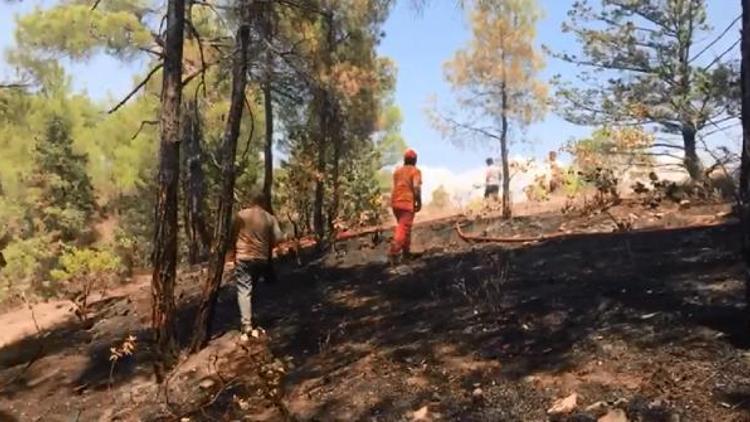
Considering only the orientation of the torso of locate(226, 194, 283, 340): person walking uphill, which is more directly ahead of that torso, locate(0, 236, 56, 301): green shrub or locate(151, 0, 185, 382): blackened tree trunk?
the green shrub

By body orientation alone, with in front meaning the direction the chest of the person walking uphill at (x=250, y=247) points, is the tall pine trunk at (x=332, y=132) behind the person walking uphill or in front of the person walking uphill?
in front

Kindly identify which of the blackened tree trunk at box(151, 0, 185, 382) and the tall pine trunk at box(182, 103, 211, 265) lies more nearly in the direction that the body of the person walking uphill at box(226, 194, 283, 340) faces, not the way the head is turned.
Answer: the tall pine trunk

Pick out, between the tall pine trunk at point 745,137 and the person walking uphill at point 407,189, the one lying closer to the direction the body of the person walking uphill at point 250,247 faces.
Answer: the person walking uphill

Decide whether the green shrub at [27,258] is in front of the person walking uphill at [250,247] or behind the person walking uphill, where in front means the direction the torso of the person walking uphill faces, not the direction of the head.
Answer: in front

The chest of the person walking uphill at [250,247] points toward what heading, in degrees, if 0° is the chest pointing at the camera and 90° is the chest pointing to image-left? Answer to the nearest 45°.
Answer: approximately 180°

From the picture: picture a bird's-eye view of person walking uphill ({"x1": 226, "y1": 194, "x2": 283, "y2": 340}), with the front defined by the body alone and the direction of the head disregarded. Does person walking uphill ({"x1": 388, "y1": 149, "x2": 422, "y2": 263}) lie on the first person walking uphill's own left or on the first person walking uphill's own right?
on the first person walking uphill's own right

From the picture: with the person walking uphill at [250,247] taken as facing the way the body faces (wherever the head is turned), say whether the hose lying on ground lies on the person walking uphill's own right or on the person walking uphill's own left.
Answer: on the person walking uphill's own right

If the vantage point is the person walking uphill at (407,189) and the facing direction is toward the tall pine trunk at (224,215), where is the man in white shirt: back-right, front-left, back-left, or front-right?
back-right
